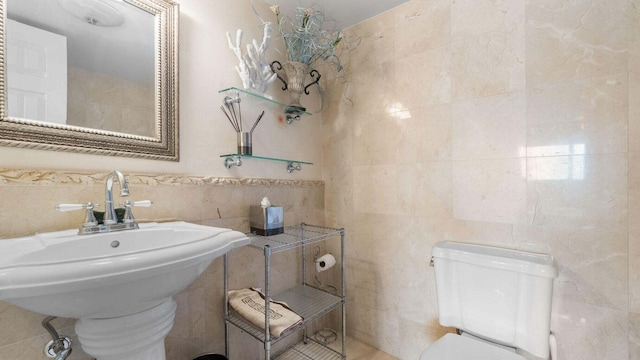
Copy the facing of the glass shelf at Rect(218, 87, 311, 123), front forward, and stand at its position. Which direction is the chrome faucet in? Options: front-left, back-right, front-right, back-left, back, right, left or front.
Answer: right

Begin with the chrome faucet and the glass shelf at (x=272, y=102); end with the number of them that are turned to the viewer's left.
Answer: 0

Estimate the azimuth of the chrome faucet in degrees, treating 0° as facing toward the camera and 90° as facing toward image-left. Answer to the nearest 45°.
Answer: approximately 315°

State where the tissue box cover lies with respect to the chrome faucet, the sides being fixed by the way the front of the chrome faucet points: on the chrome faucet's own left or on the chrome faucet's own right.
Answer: on the chrome faucet's own left

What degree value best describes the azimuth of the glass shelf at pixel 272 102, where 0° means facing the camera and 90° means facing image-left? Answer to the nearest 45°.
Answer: approximately 315°

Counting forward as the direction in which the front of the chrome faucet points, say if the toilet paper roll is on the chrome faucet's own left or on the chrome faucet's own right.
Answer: on the chrome faucet's own left

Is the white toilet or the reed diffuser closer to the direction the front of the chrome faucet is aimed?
the white toilet
